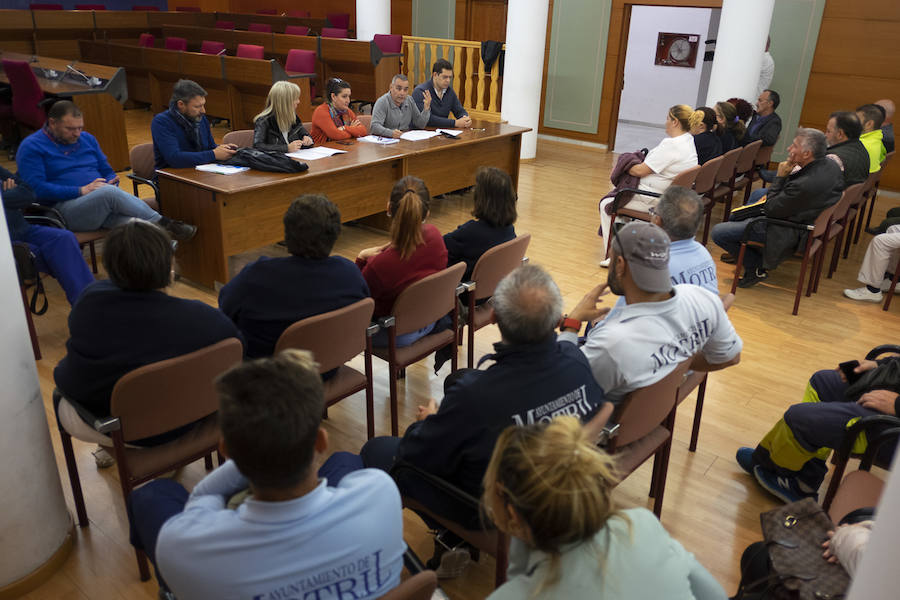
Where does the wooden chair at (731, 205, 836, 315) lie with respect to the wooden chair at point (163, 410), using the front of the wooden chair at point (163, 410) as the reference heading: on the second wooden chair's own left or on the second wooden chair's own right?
on the second wooden chair's own right

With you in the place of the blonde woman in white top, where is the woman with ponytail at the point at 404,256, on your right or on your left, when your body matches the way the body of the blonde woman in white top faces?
on your left

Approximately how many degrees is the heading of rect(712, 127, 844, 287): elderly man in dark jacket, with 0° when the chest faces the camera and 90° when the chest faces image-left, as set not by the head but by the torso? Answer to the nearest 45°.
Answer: approximately 90°

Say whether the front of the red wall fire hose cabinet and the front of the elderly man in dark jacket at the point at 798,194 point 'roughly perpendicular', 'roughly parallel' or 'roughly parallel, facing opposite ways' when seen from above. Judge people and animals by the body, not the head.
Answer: roughly perpendicular

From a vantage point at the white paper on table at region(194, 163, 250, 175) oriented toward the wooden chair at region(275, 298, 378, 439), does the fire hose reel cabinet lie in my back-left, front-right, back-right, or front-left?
back-left

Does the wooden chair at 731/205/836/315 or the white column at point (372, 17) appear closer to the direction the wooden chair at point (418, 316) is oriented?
the white column

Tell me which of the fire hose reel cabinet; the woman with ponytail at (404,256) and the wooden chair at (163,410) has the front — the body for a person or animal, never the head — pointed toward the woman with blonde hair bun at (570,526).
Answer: the fire hose reel cabinet

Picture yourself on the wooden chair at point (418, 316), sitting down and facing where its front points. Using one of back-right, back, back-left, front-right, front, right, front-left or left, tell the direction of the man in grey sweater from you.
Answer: front-right

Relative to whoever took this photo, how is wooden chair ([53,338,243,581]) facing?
facing away from the viewer and to the left of the viewer

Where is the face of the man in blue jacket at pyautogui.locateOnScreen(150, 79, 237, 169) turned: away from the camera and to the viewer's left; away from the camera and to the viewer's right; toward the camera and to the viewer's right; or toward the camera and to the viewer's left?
toward the camera and to the viewer's right

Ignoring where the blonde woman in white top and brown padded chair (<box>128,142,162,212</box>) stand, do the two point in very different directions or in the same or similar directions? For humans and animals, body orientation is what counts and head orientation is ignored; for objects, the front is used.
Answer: very different directions

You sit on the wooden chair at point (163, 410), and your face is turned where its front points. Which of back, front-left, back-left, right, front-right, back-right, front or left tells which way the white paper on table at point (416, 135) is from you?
right

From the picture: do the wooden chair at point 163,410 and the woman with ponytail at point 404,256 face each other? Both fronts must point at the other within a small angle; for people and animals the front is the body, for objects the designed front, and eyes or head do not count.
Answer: no

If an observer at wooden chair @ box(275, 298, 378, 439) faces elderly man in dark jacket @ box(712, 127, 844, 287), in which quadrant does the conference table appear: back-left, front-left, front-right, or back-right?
front-left

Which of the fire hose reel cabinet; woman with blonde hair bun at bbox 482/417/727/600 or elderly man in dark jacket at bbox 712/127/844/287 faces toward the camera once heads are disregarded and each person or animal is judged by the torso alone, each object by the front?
the fire hose reel cabinet

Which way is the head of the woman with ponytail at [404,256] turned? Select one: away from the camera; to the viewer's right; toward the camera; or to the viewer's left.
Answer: away from the camera

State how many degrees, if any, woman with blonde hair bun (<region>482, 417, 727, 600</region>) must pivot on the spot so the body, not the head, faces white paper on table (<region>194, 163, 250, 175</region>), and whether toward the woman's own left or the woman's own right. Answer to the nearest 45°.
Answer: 0° — they already face it

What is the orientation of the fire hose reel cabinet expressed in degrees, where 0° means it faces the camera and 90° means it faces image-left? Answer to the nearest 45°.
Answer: approximately 0°

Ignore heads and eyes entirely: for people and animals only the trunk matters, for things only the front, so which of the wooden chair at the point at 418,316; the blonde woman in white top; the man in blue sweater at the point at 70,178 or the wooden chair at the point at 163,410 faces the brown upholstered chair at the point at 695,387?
the man in blue sweater

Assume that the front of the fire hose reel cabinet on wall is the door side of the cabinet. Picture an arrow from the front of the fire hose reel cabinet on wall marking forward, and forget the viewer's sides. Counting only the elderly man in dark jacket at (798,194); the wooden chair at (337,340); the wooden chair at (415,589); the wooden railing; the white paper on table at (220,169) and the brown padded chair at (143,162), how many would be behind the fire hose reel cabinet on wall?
0

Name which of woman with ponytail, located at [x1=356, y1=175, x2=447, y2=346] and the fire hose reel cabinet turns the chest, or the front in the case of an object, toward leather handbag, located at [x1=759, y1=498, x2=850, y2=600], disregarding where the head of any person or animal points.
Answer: the fire hose reel cabinet
